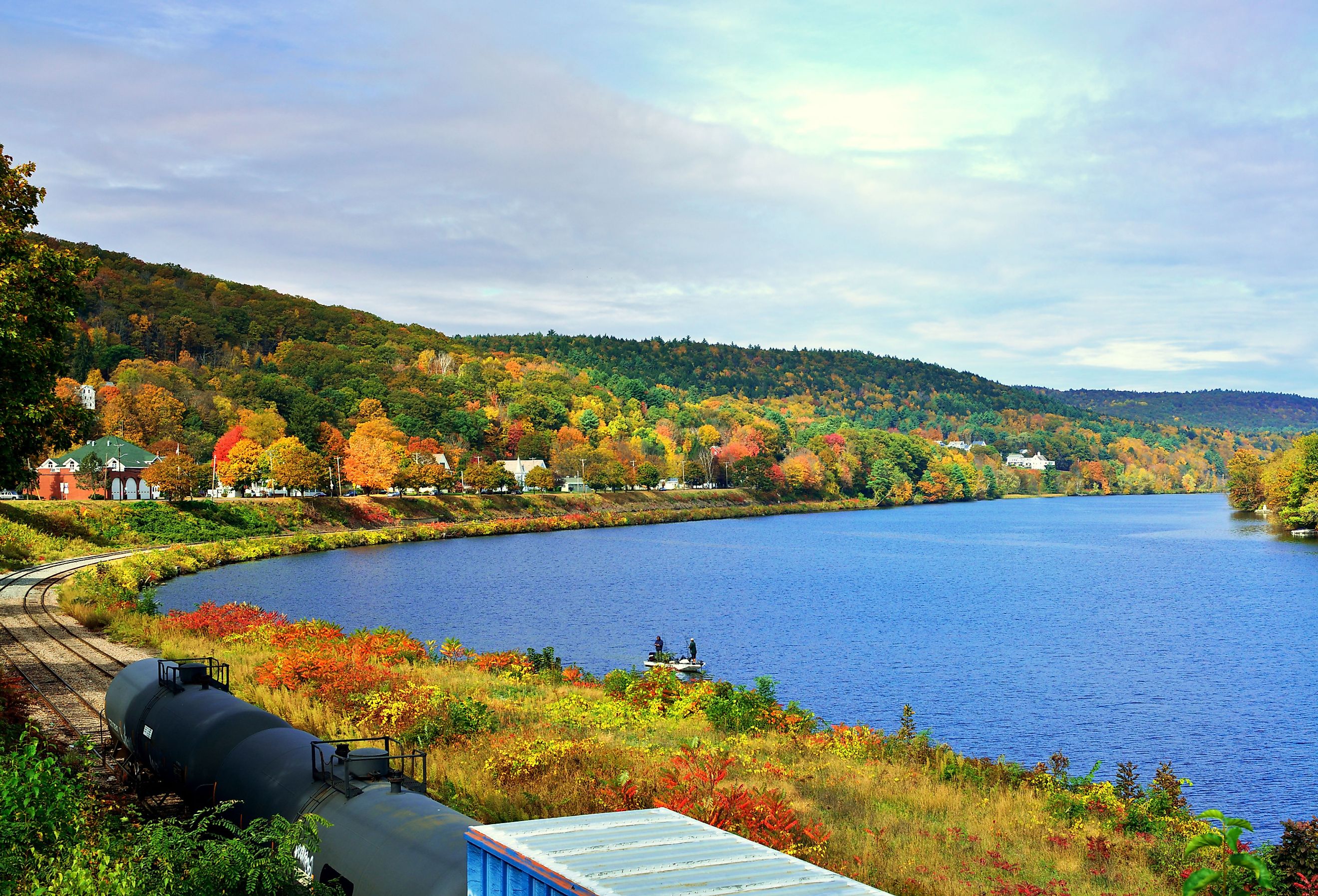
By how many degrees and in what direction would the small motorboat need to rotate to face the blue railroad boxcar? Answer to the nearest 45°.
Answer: approximately 90° to its right

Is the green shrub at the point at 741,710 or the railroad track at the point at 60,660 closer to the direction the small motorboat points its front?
the green shrub

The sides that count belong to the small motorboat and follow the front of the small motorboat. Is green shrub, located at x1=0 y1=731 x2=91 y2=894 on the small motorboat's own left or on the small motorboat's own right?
on the small motorboat's own right

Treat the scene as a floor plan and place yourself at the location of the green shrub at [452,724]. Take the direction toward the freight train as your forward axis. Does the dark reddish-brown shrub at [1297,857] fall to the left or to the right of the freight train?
left

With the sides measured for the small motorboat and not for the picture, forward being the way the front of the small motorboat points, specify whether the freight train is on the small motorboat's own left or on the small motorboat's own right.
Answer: on the small motorboat's own right

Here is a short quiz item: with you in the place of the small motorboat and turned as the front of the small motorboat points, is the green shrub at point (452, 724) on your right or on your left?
on your right

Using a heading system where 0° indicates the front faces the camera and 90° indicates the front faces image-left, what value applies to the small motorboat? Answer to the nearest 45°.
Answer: approximately 270°

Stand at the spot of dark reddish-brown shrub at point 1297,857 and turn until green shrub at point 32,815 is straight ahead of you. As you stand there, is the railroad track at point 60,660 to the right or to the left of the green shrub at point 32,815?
right

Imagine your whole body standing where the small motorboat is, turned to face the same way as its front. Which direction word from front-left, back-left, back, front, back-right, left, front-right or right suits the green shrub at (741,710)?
right
